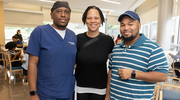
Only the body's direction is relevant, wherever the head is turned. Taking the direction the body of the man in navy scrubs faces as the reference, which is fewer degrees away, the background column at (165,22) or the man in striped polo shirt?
the man in striped polo shirt

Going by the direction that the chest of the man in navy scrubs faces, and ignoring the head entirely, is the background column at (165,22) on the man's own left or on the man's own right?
on the man's own left

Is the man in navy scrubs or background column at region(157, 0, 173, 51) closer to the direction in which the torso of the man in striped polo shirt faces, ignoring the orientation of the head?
the man in navy scrubs

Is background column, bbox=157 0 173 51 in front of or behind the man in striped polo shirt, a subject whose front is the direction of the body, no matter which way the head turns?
behind

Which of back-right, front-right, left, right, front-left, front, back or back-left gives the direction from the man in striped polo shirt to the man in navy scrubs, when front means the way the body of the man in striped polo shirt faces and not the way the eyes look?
front-right

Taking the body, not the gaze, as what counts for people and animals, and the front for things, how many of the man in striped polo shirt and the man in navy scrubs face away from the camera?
0

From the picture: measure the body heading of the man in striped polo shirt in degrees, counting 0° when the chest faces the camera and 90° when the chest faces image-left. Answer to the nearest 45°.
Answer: approximately 45°

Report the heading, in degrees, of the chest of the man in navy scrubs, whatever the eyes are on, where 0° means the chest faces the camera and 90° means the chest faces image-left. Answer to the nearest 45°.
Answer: approximately 315°
